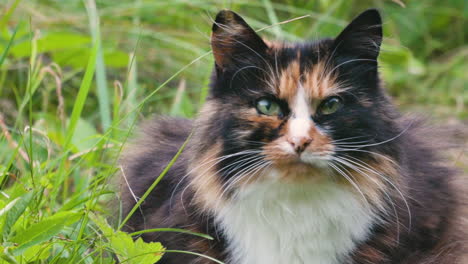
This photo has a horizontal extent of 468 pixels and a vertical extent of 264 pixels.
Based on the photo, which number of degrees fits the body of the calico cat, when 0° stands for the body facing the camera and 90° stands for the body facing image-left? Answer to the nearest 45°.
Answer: approximately 0°
